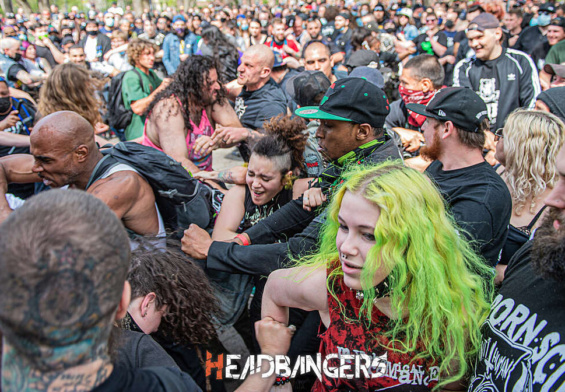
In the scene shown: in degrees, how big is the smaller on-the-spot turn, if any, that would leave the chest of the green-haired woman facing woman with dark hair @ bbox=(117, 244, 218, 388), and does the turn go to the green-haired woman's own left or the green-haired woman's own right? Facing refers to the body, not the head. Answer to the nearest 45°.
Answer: approximately 45° to the green-haired woman's own right

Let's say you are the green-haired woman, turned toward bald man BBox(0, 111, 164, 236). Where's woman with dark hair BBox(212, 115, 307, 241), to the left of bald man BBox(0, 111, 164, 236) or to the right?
right

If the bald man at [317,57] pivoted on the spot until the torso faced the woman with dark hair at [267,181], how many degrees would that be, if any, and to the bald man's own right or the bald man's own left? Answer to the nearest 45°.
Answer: approximately 45° to the bald man's own left

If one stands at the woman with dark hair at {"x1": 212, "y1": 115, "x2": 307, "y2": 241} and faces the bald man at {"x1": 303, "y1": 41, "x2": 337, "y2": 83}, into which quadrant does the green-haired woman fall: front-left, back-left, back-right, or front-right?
back-right

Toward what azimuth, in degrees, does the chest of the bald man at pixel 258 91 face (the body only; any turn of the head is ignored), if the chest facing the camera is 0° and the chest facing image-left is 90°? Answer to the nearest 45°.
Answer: approximately 45°

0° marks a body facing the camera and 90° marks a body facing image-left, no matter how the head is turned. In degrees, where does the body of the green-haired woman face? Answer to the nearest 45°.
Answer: approximately 45°

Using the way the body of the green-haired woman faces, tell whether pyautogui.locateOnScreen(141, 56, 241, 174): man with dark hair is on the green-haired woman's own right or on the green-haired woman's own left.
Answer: on the green-haired woman's own right

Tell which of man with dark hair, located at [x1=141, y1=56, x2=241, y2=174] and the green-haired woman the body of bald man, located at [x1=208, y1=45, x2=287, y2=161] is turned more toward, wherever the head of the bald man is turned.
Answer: the man with dark hair

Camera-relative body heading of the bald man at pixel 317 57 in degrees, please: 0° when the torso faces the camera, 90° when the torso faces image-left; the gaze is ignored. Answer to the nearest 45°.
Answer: approximately 45°

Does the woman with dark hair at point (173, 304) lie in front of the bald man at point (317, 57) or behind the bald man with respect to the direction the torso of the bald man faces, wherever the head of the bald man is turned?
in front

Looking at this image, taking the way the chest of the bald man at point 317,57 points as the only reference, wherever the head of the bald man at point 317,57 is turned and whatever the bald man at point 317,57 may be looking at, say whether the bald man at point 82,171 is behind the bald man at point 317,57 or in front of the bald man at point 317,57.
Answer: in front

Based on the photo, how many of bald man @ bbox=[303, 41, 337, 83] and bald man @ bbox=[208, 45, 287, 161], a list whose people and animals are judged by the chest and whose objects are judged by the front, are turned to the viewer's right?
0
